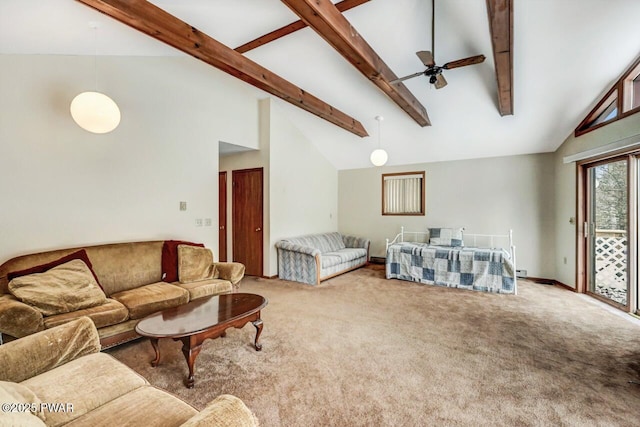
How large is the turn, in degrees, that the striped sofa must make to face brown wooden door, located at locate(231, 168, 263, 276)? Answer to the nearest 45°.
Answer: approximately 135° to its right

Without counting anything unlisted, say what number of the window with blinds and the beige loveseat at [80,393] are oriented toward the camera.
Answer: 1

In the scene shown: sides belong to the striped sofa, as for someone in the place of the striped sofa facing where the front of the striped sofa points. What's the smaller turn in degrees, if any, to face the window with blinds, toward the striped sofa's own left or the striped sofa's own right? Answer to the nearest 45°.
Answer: approximately 90° to the striped sofa's own left

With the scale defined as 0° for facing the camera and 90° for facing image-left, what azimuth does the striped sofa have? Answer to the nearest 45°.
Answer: approximately 315°

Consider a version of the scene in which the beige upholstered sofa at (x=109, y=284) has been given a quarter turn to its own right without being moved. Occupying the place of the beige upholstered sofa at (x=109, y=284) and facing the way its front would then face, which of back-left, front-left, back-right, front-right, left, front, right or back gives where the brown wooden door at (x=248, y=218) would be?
back

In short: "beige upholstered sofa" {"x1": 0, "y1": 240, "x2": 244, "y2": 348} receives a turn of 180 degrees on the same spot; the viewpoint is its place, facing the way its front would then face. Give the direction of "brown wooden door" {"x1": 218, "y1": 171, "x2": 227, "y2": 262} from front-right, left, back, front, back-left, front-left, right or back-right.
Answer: right

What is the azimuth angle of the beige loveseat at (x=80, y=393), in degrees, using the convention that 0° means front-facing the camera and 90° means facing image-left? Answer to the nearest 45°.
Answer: approximately 225°

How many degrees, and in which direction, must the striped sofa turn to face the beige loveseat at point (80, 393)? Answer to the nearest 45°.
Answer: approximately 45° to its right

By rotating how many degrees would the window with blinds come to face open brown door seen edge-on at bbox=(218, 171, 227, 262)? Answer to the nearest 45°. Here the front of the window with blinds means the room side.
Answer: approximately 45° to its right

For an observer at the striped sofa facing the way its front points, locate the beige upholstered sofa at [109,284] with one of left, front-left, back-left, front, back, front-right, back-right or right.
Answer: right
